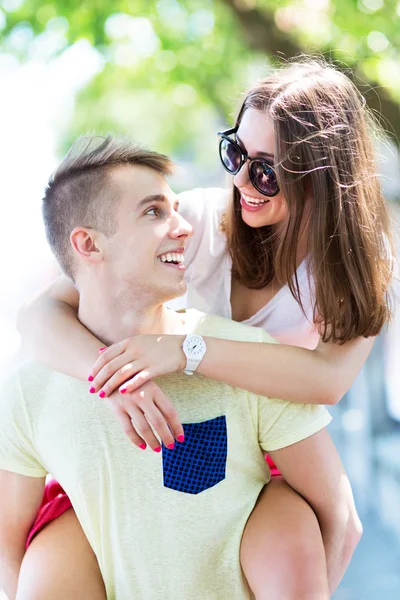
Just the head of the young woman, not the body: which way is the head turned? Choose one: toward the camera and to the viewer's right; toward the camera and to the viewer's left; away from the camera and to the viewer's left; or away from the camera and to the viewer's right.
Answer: toward the camera and to the viewer's left

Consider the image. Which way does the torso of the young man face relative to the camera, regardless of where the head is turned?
toward the camera
